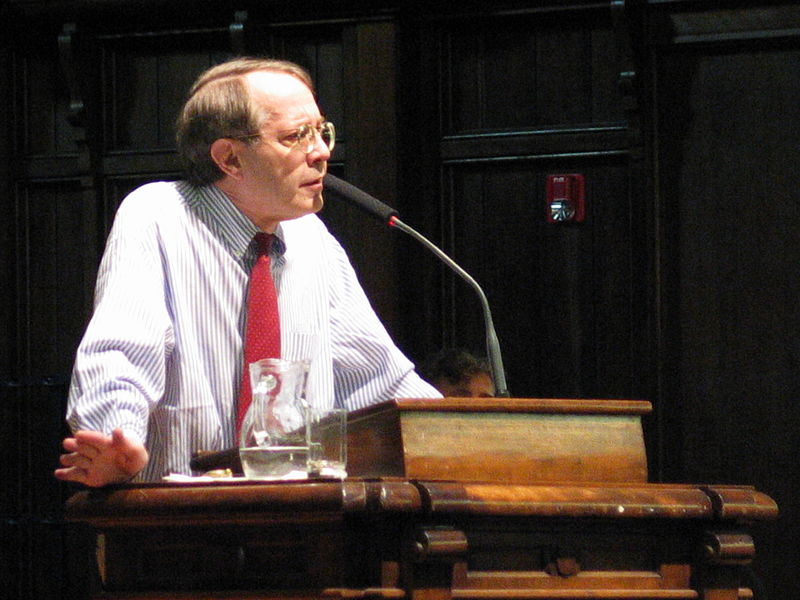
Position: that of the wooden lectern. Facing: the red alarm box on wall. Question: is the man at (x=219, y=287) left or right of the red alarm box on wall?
left

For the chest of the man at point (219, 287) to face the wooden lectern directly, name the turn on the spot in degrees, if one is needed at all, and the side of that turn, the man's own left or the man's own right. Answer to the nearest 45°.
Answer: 0° — they already face it

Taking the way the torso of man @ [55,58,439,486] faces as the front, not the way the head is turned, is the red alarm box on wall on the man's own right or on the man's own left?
on the man's own left

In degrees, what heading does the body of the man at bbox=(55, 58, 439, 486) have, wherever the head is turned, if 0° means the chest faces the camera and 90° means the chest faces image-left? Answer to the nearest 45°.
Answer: approximately 315°

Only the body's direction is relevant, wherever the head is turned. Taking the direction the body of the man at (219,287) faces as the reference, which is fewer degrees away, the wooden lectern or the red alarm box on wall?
the wooden lectern
